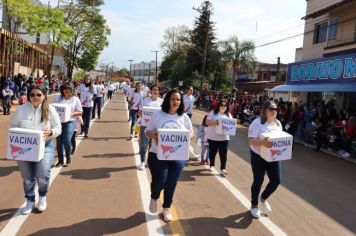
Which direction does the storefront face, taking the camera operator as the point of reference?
facing the viewer and to the left of the viewer

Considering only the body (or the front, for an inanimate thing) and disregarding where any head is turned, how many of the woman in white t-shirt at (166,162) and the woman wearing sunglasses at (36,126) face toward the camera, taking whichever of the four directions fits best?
2

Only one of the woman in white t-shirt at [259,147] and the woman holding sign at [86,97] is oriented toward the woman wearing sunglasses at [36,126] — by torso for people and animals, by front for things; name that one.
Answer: the woman holding sign

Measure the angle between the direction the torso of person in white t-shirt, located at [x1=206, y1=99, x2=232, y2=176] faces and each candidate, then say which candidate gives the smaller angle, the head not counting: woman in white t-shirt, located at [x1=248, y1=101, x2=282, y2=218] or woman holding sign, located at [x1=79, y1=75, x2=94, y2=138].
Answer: the woman in white t-shirt

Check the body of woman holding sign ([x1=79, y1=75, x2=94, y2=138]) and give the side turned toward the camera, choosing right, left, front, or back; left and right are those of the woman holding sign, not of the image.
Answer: front

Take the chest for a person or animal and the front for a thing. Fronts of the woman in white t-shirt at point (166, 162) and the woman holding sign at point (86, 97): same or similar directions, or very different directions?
same or similar directions

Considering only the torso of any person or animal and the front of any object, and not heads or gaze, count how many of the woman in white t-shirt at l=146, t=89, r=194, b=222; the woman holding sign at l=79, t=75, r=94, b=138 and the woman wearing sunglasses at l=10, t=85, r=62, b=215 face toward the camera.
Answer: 3

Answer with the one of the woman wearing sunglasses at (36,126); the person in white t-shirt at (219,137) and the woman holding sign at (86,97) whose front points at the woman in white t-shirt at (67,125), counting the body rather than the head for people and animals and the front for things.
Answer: the woman holding sign at (86,97)

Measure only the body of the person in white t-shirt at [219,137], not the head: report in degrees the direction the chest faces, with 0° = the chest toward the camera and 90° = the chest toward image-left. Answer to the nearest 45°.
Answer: approximately 315°

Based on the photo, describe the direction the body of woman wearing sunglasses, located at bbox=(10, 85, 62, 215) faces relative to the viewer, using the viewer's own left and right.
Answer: facing the viewer

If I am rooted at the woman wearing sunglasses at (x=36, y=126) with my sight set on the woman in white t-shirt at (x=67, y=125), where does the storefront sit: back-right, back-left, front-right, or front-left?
front-right

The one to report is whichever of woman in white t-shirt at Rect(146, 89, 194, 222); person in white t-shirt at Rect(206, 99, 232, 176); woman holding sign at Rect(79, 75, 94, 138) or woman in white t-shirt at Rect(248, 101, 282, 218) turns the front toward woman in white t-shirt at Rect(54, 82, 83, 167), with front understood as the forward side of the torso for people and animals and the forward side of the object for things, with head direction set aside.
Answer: woman holding sign at Rect(79, 75, 94, 138)

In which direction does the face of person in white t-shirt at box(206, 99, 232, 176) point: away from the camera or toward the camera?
toward the camera

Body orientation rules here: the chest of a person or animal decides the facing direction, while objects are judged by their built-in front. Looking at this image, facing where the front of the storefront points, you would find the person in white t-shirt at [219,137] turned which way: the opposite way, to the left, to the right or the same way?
to the left

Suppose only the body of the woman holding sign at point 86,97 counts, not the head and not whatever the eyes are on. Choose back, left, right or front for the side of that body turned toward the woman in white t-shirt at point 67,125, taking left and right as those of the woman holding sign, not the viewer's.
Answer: front

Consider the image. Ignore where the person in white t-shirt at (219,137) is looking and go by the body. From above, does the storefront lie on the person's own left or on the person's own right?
on the person's own left
